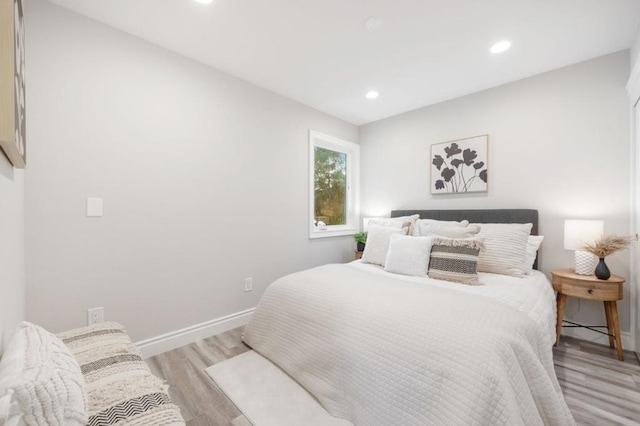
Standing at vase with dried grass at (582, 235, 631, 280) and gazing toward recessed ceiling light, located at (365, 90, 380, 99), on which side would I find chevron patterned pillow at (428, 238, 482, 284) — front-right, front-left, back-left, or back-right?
front-left

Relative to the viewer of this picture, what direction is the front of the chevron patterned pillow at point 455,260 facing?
facing the viewer

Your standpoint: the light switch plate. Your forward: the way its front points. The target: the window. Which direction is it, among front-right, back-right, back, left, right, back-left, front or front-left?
left

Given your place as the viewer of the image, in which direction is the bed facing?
facing the viewer and to the left of the viewer

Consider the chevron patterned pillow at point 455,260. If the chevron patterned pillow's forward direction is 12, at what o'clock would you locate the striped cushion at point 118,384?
The striped cushion is roughly at 1 o'clock from the chevron patterned pillow.

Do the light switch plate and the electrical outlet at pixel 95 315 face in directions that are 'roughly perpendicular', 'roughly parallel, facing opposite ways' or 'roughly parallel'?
roughly parallel
